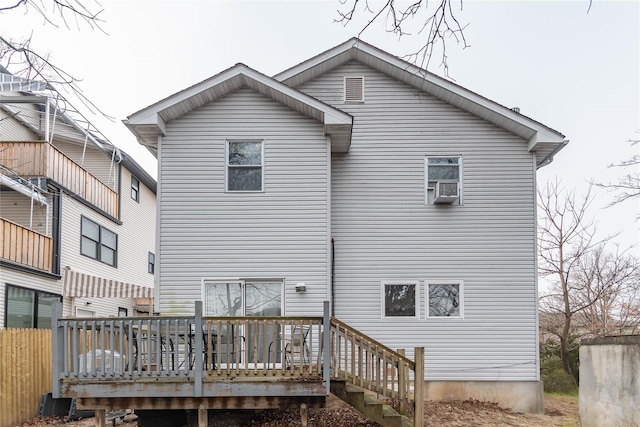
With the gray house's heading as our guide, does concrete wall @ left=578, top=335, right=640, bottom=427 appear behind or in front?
behind

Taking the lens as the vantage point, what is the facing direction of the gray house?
facing away from the viewer

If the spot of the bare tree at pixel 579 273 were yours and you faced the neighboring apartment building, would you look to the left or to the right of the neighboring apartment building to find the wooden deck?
left

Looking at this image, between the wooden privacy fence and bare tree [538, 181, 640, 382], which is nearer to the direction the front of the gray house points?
the bare tree

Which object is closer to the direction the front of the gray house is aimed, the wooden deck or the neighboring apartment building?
the neighboring apartment building

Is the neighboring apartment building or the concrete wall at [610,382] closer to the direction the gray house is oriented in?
the neighboring apartment building
